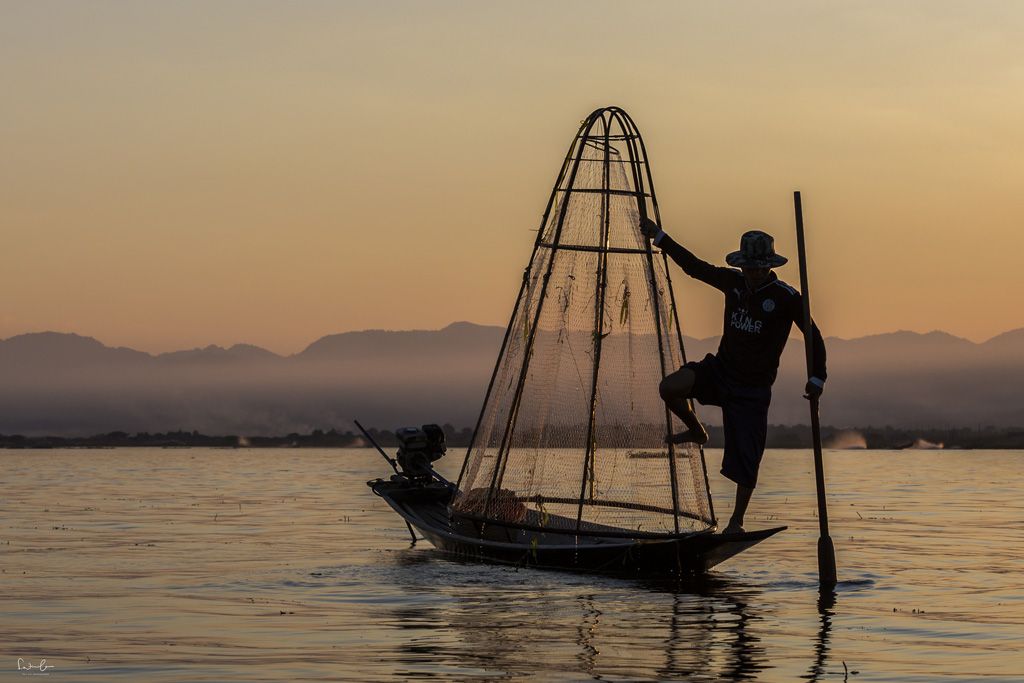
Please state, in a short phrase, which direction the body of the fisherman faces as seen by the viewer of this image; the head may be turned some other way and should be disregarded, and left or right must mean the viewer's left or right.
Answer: facing the viewer and to the left of the viewer

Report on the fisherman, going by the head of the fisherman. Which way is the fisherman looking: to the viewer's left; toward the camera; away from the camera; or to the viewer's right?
toward the camera
